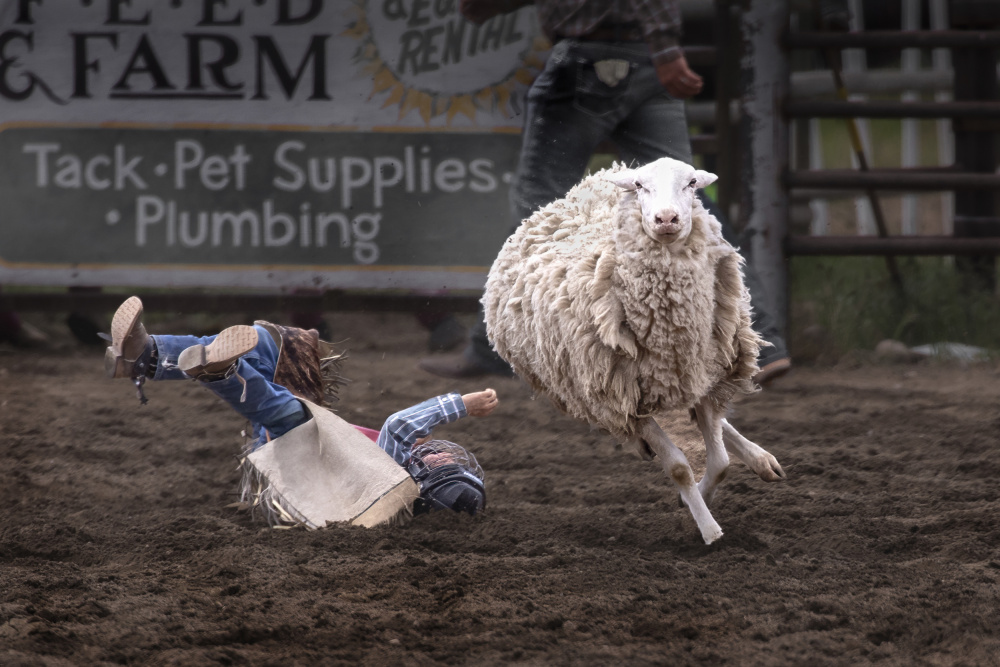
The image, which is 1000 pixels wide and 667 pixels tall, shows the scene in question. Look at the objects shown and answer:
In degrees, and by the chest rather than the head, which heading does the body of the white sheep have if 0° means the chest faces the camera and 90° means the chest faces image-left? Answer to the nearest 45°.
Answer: approximately 315°

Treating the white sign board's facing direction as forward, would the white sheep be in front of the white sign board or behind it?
in front

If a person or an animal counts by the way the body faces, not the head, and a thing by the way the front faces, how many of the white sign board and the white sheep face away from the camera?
0

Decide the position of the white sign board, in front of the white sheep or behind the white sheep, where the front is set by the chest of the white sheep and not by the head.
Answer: behind

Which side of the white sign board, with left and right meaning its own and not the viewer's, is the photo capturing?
front
